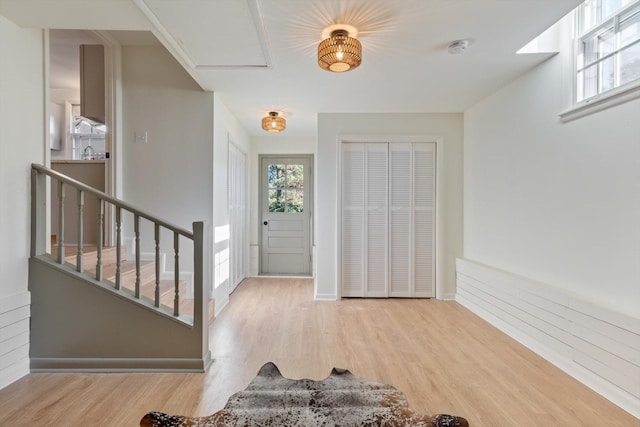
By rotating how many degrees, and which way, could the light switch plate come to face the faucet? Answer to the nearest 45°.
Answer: approximately 180°

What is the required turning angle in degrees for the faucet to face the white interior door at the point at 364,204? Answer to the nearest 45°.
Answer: approximately 45° to its left

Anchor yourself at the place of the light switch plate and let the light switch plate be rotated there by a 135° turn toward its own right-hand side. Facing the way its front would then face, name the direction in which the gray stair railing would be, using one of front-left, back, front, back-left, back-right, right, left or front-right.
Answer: back-left

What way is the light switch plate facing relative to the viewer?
toward the camera

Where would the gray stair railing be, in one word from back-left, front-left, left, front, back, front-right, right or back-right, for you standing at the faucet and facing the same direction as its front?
front

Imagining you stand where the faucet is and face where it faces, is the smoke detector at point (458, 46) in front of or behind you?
in front

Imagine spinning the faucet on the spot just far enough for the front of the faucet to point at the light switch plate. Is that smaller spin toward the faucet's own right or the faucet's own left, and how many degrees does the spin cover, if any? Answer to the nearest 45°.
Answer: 0° — it already faces it

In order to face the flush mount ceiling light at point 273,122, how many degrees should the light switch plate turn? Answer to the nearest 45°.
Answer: approximately 90° to its left

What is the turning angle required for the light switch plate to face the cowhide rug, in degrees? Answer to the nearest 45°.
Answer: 0° — it already faces it

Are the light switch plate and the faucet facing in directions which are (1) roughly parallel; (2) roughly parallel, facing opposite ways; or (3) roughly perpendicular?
roughly parallel

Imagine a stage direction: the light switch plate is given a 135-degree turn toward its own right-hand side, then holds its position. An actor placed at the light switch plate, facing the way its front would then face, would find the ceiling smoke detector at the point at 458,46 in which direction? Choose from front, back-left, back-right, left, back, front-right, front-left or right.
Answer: back

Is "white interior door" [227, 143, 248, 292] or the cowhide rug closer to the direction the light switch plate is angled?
the cowhide rug

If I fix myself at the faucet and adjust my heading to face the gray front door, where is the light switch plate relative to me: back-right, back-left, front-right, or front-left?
front-right

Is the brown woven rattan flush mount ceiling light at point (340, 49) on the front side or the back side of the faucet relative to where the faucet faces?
on the front side
